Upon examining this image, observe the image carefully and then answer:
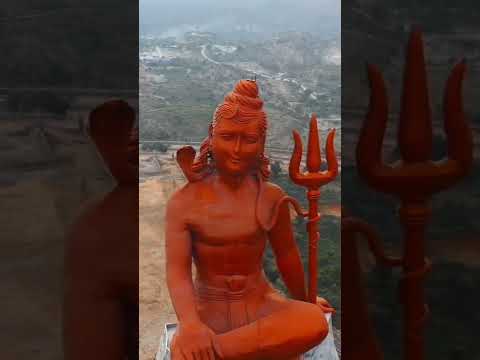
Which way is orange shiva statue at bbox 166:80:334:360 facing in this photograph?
toward the camera
